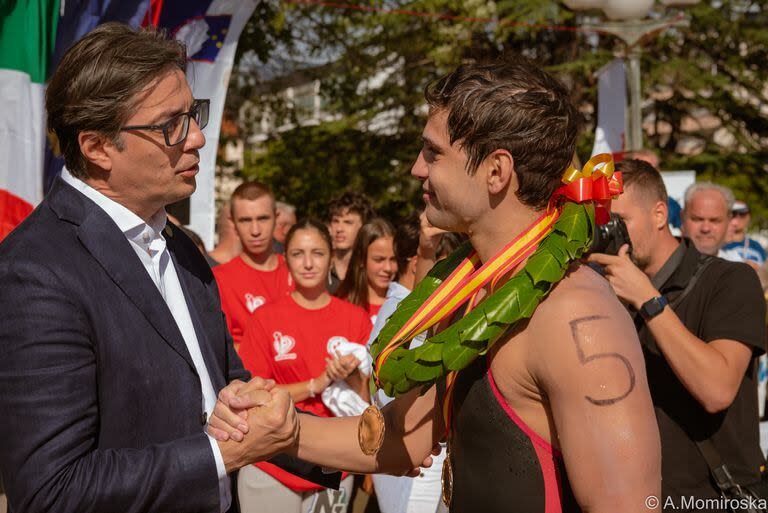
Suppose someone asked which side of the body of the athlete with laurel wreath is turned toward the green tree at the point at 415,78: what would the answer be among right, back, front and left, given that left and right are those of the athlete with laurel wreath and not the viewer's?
right

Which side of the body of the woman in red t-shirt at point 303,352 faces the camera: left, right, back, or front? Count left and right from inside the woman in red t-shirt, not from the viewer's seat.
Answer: front

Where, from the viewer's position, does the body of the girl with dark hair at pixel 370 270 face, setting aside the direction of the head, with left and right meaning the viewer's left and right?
facing the viewer and to the right of the viewer

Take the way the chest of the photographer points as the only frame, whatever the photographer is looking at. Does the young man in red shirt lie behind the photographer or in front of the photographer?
in front

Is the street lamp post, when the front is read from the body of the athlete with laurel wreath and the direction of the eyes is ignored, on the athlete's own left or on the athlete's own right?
on the athlete's own right

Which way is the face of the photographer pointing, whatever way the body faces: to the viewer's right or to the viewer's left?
to the viewer's left

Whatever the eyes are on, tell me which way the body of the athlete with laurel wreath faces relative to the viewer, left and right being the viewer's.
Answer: facing to the left of the viewer

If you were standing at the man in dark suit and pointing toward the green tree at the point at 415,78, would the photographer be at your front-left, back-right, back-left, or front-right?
front-right

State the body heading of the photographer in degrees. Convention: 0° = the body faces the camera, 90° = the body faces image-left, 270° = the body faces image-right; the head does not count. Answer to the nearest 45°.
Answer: approximately 90°

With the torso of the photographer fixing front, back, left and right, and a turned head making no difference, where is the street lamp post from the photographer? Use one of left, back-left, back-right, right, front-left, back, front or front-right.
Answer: right
